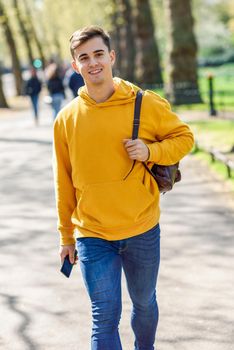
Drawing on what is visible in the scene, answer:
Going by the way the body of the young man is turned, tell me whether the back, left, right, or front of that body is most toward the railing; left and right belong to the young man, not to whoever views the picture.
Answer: back

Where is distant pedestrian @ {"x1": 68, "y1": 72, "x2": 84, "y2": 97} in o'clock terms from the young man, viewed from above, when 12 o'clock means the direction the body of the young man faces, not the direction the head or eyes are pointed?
The distant pedestrian is roughly at 6 o'clock from the young man.

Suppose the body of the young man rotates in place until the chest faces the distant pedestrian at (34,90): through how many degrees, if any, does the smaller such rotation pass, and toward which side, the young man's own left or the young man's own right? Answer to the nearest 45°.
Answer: approximately 180°

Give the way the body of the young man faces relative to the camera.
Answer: toward the camera

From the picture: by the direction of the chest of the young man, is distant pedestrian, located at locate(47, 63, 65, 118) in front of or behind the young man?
behind

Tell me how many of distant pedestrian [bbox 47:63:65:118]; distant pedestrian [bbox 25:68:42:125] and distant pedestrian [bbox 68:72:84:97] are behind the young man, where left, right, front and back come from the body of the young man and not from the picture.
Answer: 3
